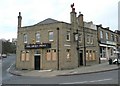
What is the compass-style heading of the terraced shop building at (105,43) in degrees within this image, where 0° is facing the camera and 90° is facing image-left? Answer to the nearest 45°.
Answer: approximately 315°

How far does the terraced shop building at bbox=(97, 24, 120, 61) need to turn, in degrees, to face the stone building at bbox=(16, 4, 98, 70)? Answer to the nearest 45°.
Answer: approximately 90° to its right
